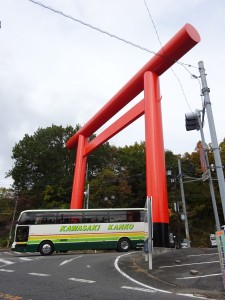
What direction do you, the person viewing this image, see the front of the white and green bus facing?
facing to the left of the viewer

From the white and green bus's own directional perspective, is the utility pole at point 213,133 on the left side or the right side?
on its left

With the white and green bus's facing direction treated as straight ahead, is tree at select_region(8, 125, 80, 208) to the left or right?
on its right

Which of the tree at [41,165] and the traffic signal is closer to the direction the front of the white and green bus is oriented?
the tree

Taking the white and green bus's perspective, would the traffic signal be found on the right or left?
on its left
